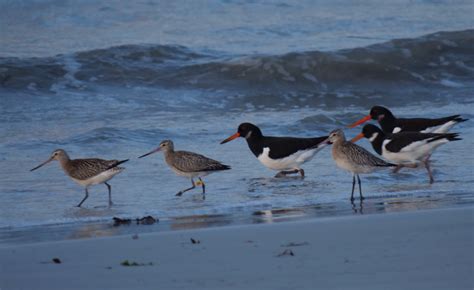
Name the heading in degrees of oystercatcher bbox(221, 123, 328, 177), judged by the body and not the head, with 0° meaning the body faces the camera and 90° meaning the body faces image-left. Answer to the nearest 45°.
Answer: approximately 90°

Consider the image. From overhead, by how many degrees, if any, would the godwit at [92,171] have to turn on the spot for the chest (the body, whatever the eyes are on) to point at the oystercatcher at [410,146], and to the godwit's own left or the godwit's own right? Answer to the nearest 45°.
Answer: approximately 180°

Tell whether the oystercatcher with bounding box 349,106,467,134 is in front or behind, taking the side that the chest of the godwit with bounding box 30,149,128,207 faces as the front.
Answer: behind

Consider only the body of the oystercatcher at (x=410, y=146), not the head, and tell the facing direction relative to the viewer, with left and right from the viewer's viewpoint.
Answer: facing to the left of the viewer

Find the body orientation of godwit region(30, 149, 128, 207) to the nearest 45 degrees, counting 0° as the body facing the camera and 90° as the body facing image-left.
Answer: approximately 90°

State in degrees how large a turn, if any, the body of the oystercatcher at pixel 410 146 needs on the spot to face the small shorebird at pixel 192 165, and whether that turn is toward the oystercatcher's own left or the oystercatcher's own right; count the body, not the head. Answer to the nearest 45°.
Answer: approximately 45° to the oystercatcher's own left

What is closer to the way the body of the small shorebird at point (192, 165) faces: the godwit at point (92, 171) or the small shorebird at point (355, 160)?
the godwit

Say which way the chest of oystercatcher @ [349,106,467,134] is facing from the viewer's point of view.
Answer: to the viewer's left

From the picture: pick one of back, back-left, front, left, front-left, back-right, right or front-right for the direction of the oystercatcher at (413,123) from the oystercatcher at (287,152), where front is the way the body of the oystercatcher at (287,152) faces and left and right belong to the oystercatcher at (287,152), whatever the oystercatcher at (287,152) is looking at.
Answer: back-right

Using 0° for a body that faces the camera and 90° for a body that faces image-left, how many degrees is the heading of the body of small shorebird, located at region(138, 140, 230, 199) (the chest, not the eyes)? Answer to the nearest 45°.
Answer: approximately 90°

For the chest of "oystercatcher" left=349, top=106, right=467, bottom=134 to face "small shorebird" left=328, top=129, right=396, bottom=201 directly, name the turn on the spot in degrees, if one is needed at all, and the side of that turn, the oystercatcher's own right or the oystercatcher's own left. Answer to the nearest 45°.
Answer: approximately 90° to the oystercatcher's own left
